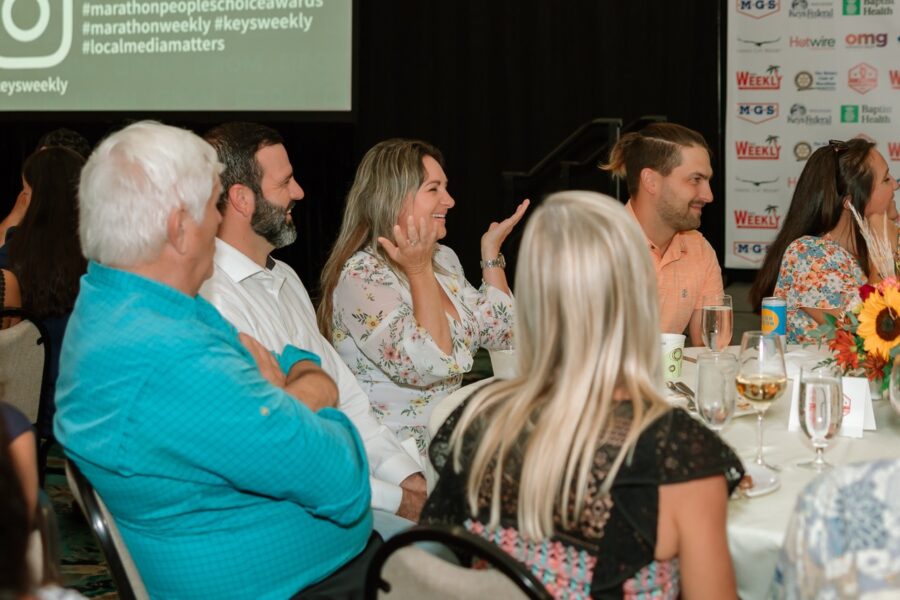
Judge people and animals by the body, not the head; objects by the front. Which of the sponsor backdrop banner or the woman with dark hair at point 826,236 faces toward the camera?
the sponsor backdrop banner

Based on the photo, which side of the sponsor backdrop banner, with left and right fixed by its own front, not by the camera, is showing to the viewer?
front

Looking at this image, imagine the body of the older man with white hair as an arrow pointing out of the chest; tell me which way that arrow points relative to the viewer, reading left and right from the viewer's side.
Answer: facing away from the viewer and to the right of the viewer

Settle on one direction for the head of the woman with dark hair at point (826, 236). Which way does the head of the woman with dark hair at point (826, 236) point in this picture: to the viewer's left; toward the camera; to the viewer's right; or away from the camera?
to the viewer's right

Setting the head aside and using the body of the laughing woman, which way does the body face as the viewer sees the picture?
to the viewer's right

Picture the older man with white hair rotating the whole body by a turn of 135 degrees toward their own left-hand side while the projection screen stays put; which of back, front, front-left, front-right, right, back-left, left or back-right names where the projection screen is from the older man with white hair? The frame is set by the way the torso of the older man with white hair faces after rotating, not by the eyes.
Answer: right

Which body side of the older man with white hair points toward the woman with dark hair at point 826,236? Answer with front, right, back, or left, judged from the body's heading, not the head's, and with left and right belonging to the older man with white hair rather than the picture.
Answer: front

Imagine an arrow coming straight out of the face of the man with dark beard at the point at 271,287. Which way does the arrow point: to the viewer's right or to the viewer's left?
to the viewer's right
